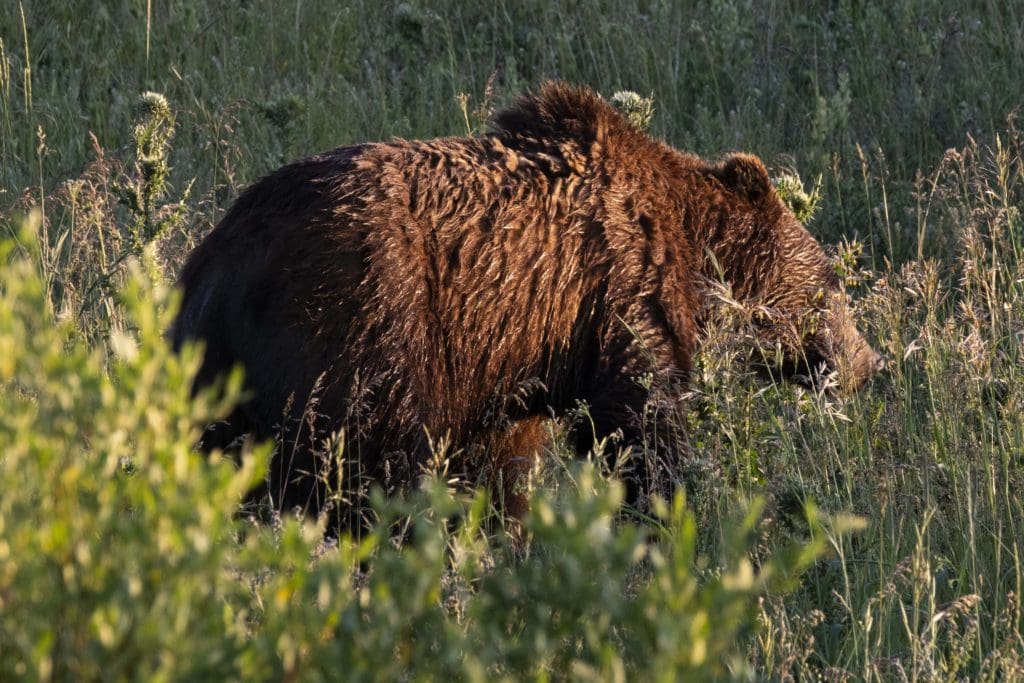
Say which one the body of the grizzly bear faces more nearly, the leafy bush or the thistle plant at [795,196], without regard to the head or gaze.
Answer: the thistle plant

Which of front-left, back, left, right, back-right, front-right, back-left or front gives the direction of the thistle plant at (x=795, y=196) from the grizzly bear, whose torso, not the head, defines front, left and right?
front-left

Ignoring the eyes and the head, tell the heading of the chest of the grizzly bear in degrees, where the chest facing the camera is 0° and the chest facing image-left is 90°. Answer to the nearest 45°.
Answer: approximately 270°

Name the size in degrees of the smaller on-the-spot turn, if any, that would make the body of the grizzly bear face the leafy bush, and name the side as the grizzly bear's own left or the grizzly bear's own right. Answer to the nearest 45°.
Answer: approximately 90° to the grizzly bear's own right
